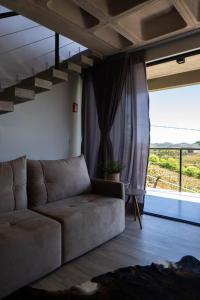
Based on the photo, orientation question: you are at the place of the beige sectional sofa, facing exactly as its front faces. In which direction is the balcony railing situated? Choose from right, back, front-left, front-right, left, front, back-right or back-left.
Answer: left

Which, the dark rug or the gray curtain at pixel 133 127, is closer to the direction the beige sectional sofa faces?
the dark rug

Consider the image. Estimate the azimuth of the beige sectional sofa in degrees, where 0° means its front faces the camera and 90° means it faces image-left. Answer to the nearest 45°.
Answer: approximately 315°

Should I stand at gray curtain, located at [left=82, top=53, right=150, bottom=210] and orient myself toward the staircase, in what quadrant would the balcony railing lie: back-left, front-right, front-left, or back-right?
back-right

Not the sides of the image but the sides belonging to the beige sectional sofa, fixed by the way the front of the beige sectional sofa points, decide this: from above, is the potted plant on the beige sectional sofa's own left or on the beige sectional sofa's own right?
on the beige sectional sofa's own left

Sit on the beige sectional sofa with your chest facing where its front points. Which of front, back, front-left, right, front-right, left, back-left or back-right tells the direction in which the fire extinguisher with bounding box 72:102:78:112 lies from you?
back-left

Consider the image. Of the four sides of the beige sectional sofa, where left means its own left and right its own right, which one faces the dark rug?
front

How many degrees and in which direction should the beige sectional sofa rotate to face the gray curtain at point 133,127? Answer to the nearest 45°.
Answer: approximately 90° to its left
